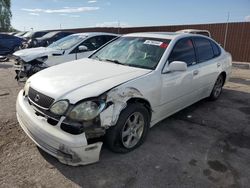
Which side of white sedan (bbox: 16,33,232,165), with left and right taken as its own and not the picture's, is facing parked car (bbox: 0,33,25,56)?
right

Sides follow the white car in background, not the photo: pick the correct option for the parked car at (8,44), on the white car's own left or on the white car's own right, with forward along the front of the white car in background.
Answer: on the white car's own right

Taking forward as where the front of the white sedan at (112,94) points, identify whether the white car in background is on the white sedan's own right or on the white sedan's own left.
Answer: on the white sedan's own right

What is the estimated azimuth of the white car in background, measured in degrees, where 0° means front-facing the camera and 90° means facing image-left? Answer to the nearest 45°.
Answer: approximately 45°

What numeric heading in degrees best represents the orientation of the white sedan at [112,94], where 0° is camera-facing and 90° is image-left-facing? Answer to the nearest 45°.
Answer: approximately 45°

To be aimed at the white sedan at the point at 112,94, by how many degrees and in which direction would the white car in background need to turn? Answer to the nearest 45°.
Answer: approximately 45° to its left
